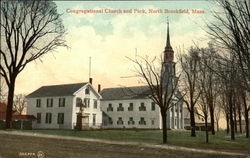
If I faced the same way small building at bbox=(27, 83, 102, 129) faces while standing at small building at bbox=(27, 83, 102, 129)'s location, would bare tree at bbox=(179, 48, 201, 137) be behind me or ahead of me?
ahead

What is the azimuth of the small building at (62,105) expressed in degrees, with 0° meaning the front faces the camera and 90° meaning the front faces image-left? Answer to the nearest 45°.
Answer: approximately 315°

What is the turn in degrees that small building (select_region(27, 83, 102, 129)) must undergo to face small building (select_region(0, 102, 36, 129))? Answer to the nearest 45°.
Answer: approximately 135° to its right

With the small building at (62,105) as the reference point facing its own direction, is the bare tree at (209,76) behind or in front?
in front
